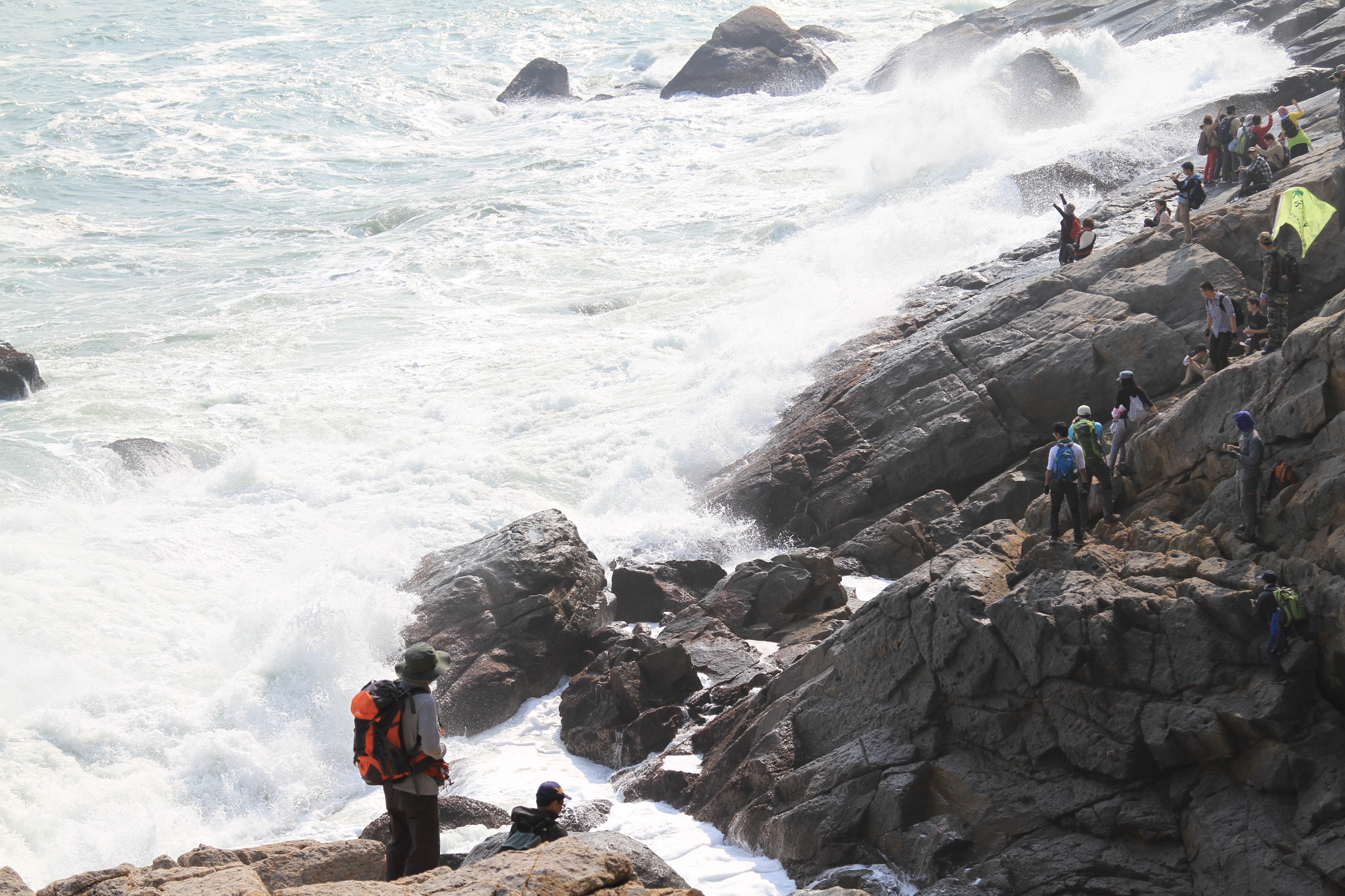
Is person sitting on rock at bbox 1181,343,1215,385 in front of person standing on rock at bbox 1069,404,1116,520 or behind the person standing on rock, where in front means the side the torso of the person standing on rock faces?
in front

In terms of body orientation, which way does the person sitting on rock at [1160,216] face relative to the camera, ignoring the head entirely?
to the viewer's left

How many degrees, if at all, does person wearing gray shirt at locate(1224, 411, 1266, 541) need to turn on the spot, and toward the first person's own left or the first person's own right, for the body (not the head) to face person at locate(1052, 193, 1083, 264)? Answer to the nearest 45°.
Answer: approximately 90° to the first person's own right

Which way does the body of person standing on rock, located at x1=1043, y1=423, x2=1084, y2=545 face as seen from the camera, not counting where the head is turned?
away from the camera

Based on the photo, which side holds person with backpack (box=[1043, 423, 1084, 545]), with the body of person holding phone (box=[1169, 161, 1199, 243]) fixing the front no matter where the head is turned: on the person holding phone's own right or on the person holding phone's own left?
on the person holding phone's own left

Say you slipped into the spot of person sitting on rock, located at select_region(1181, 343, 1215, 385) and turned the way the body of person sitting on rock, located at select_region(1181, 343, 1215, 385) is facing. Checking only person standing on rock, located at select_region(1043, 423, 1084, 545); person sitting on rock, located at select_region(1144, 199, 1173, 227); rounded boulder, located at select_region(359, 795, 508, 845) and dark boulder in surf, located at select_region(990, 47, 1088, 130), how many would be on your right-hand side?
2

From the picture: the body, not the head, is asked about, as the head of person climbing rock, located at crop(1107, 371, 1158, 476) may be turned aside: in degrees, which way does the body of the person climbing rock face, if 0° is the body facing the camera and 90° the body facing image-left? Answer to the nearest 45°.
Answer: approximately 135°

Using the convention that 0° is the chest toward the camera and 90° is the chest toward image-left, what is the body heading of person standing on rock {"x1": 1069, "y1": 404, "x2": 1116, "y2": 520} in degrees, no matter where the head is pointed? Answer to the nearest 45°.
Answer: approximately 180°

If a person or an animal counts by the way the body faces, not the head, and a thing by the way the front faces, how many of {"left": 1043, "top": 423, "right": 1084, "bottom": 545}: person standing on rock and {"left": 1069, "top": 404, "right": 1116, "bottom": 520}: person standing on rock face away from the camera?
2

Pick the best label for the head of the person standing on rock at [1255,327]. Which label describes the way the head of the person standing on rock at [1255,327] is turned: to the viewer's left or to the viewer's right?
to the viewer's left

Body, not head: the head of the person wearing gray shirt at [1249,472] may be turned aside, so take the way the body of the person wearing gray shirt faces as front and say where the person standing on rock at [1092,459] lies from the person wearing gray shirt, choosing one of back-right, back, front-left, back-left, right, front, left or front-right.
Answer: front-right

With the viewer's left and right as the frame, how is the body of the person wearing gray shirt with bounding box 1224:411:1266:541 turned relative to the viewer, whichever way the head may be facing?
facing to the left of the viewer

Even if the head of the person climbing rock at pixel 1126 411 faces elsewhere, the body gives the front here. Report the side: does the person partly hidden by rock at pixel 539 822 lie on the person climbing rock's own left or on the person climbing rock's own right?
on the person climbing rock's own left

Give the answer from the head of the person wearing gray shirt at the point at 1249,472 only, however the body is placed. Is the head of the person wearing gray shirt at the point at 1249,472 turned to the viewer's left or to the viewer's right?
to the viewer's left
